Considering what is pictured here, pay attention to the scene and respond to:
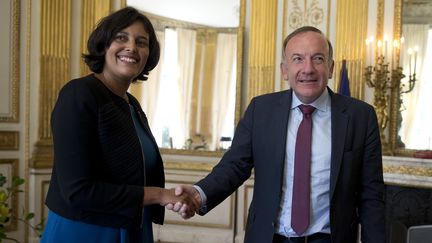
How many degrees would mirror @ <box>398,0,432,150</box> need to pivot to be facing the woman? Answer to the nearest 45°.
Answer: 0° — it already faces them

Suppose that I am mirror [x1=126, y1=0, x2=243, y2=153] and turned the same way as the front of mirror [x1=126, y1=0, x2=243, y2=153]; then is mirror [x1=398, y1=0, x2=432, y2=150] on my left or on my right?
on my left

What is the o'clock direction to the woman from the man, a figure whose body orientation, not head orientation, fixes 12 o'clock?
The woman is roughly at 2 o'clock from the man.

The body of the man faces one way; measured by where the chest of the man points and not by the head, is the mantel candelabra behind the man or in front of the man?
behind

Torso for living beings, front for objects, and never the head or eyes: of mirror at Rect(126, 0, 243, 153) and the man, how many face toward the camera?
2

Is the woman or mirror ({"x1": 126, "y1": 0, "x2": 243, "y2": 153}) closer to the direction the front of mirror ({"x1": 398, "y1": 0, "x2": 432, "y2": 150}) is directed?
the woman

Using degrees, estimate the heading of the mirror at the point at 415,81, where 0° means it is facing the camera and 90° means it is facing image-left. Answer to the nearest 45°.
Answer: approximately 0°

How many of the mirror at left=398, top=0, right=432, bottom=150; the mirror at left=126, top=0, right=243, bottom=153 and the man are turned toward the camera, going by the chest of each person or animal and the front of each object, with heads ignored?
3
